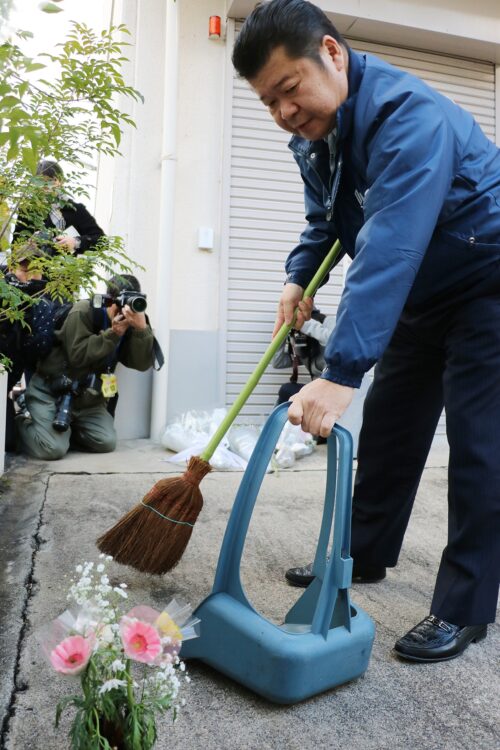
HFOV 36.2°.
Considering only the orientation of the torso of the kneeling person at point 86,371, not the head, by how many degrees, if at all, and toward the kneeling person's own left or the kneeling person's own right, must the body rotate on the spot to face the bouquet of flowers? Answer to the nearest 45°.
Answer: approximately 45° to the kneeling person's own right

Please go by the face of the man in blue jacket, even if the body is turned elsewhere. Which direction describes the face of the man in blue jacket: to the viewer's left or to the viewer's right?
to the viewer's left

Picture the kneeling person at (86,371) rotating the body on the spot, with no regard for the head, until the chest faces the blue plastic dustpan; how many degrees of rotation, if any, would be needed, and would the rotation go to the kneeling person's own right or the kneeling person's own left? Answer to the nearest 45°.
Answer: approximately 45° to the kneeling person's own right

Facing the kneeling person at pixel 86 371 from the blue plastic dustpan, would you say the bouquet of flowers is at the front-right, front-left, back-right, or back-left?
back-left

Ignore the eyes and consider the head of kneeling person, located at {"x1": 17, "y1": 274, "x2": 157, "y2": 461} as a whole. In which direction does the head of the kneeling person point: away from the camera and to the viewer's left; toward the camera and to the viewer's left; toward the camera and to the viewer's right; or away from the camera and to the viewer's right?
toward the camera and to the viewer's right

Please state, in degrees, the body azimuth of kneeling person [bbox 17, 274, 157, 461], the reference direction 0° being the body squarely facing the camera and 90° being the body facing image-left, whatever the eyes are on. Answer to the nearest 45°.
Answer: approximately 315°

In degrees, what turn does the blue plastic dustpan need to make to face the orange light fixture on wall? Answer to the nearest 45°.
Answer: approximately 45° to its right
